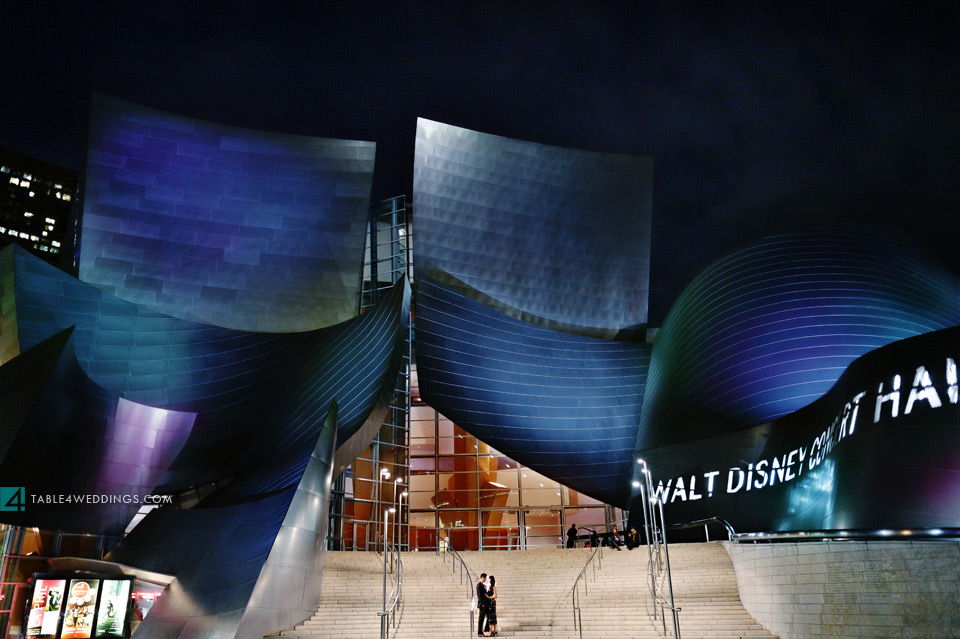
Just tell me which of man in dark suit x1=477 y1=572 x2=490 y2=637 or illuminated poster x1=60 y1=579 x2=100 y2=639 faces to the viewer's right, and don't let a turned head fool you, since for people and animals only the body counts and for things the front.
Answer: the man in dark suit

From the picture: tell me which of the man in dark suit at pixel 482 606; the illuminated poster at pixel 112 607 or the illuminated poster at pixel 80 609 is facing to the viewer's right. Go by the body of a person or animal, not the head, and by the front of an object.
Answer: the man in dark suit

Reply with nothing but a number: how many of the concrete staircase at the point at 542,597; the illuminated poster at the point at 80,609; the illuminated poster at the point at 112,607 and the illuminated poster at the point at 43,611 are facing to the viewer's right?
0

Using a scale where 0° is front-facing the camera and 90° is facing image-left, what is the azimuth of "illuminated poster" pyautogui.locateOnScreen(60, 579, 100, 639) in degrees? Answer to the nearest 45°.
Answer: approximately 0°

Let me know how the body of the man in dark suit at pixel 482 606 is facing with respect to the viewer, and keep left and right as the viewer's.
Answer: facing to the right of the viewer

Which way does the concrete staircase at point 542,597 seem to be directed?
toward the camera

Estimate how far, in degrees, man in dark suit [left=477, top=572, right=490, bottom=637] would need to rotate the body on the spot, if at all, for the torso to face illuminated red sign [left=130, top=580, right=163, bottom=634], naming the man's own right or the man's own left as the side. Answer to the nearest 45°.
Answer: approximately 180°

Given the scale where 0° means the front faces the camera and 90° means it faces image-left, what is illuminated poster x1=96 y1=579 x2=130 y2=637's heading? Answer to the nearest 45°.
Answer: approximately 0°

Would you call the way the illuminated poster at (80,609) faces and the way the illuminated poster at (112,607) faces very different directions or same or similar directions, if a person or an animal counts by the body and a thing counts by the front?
same or similar directions

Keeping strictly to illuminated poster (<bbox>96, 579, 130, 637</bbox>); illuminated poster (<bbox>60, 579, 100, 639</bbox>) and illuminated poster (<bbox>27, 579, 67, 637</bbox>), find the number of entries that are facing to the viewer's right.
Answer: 0

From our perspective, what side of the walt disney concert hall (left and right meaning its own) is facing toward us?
front

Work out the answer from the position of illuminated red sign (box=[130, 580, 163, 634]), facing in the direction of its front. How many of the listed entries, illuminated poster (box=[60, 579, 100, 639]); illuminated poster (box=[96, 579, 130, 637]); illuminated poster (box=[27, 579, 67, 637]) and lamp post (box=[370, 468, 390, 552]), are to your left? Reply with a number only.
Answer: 1

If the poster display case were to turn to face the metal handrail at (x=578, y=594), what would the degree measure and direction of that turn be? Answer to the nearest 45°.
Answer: approximately 90° to its left

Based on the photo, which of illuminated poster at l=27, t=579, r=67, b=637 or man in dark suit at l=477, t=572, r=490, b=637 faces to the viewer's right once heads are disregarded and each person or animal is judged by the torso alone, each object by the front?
the man in dark suit

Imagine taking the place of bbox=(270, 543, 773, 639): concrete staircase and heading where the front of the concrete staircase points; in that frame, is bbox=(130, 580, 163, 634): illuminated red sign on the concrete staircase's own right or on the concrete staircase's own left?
on the concrete staircase's own right

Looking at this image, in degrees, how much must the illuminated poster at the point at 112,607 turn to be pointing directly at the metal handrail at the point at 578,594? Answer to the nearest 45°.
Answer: approximately 90° to its left

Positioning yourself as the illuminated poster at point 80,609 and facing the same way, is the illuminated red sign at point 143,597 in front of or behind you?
behind

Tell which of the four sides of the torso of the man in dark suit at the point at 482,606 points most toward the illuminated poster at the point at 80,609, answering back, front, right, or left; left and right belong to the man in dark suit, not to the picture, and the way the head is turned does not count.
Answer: back

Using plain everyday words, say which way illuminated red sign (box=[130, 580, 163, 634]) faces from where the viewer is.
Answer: facing the viewer and to the right of the viewer
